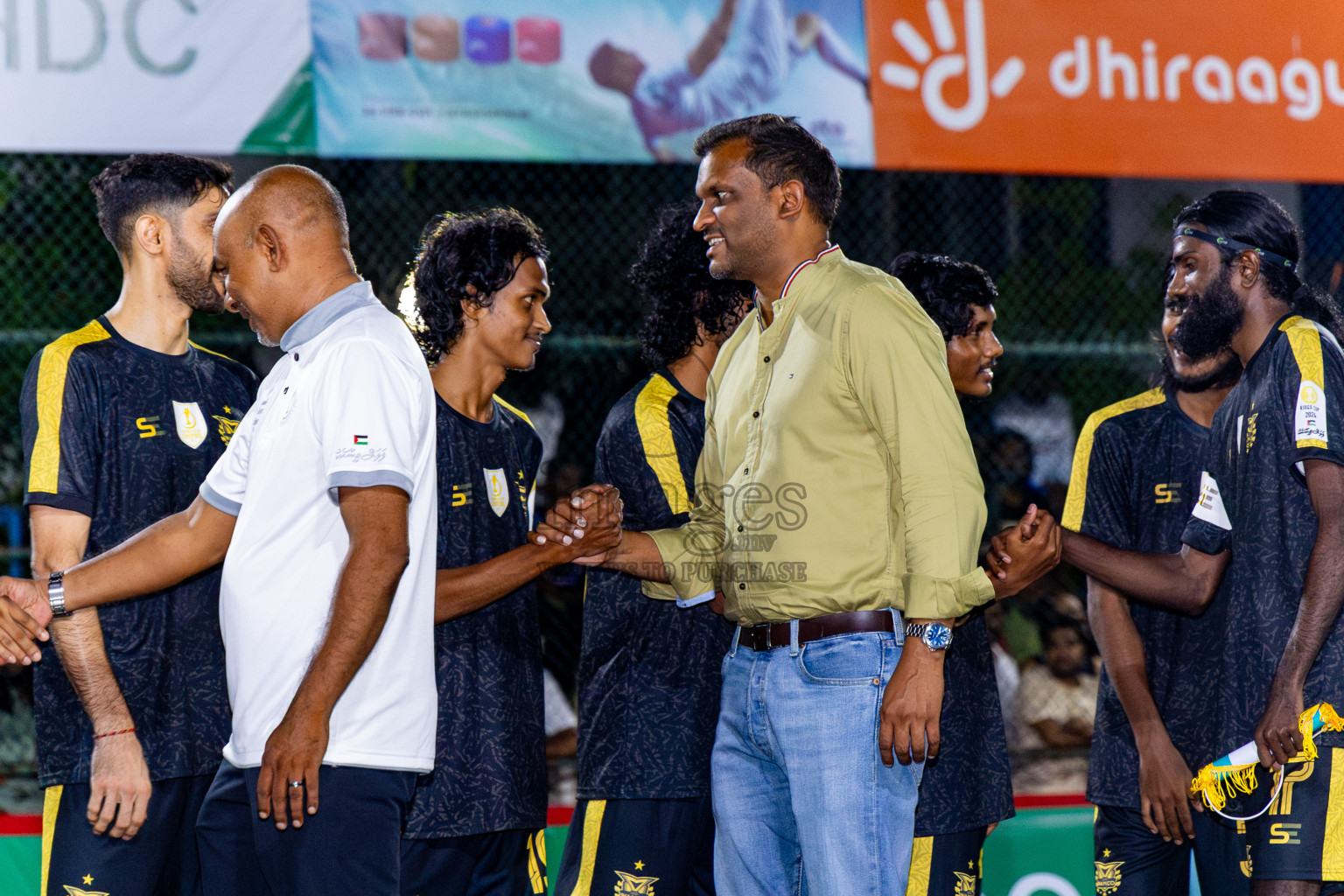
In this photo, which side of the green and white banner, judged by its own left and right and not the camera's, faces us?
front

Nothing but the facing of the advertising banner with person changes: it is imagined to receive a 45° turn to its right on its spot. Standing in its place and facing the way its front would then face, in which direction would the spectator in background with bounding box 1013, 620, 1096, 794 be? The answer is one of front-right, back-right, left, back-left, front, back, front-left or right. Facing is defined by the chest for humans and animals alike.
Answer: back

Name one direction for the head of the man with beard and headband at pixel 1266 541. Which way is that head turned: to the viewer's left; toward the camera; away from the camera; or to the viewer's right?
to the viewer's left

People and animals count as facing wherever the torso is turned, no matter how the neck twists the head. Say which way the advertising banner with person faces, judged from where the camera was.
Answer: facing the viewer

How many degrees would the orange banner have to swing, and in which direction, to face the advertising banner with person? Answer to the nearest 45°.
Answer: approximately 45° to its right

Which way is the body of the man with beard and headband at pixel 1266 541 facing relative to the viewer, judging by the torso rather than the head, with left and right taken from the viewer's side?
facing the viewer and to the left of the viewer

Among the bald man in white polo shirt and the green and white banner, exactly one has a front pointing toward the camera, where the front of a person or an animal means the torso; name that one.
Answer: the green and white banner

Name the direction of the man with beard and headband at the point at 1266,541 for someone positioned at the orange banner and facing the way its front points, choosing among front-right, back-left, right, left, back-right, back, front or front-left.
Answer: front

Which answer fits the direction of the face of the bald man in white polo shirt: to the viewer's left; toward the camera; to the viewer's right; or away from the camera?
to the viewer's left

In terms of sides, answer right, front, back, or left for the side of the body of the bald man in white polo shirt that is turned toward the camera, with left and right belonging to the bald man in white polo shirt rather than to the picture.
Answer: left

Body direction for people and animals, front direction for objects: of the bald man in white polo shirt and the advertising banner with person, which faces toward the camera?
the advertising banner with person

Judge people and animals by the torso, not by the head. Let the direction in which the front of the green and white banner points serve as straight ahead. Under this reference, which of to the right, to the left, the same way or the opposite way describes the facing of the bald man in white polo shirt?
to the right
